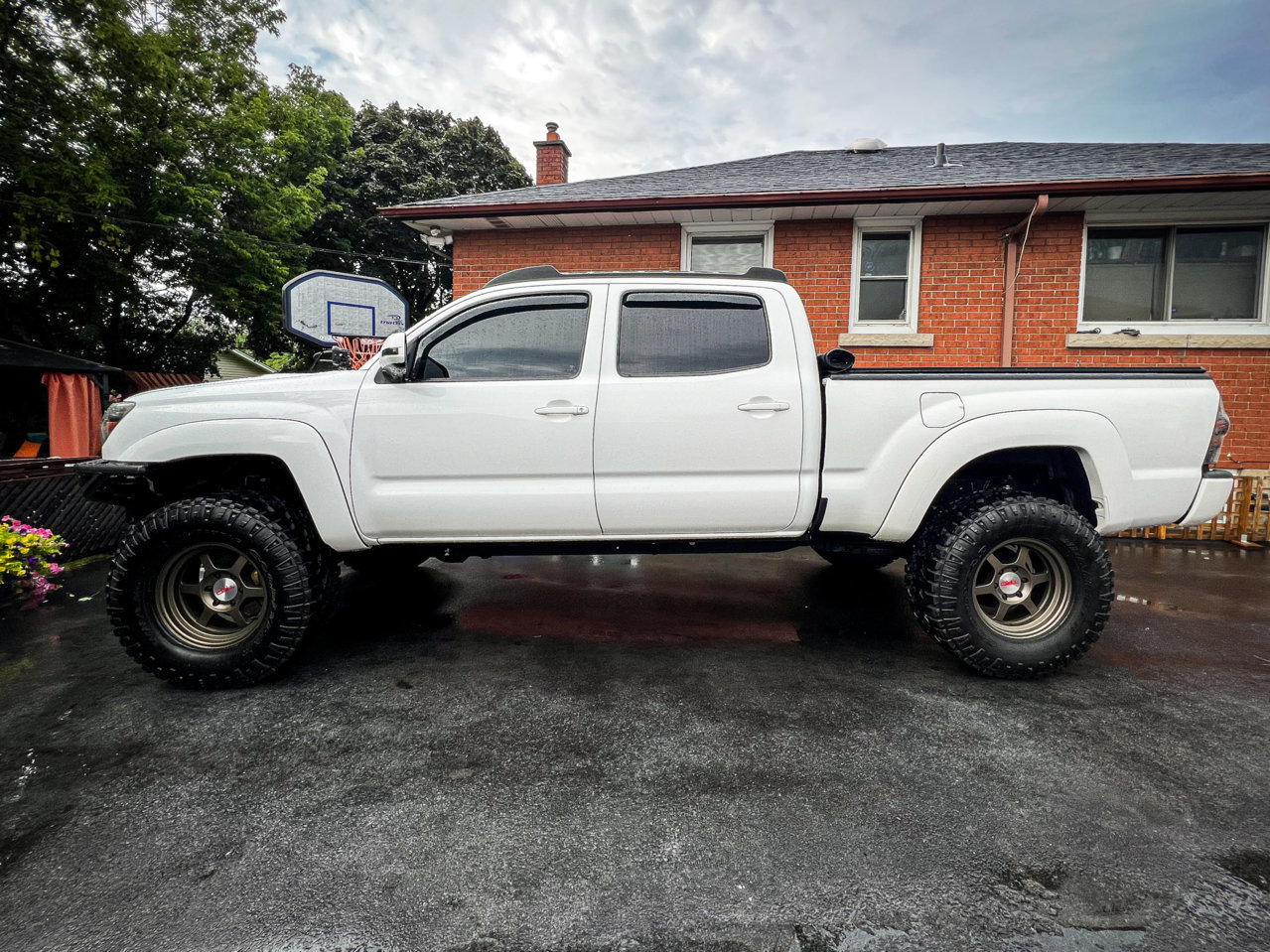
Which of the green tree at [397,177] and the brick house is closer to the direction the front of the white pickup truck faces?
the green tree

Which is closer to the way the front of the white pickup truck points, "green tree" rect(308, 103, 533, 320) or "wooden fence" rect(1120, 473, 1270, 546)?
the green tree

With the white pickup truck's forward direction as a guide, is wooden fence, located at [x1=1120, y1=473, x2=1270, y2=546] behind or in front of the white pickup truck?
behind

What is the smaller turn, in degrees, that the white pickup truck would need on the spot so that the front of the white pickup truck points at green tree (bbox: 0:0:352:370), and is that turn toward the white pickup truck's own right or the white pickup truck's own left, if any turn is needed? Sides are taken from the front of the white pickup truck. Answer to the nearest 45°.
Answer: approximately 45° to the white pickup truck's own right

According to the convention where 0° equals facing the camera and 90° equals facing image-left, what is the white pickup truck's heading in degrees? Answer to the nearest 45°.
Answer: approximately 90°

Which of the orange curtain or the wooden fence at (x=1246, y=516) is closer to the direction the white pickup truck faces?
the orange curtain

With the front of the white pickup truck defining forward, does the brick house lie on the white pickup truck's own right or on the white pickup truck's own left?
on the white pickup truck's own right

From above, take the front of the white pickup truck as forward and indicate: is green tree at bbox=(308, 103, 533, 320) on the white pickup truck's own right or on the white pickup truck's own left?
on the white pickup truck's own right

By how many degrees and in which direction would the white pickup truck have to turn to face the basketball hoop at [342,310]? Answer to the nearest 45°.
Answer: approximately 45° to its right
